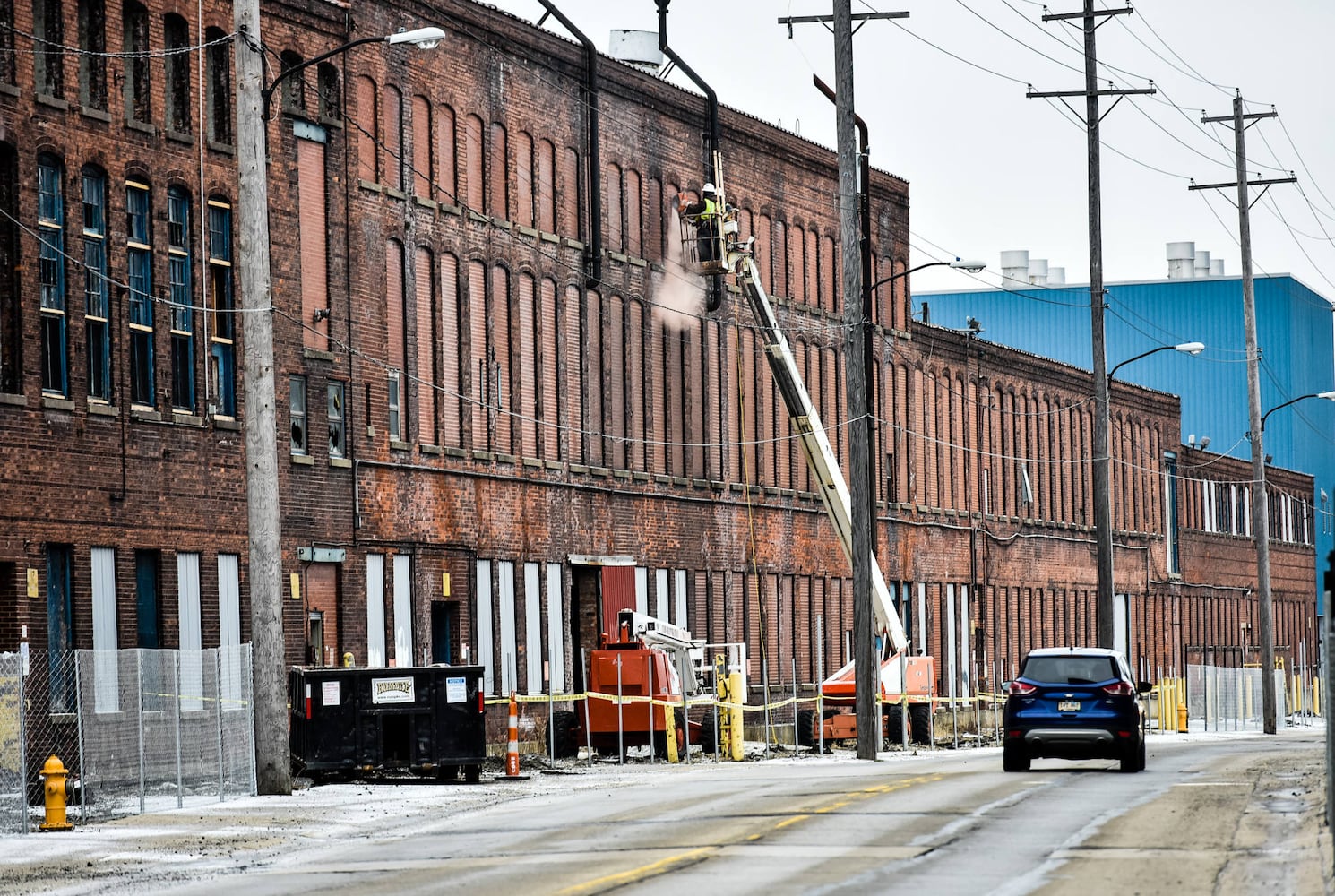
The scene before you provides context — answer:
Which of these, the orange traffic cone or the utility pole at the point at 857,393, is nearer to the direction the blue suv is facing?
the utility pole

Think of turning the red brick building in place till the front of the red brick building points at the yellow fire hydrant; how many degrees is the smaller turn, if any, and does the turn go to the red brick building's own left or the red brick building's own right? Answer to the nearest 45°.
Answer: approximately 45° to the red brick building's own right

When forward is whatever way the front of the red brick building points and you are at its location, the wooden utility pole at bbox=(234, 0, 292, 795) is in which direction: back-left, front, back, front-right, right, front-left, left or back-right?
front-right

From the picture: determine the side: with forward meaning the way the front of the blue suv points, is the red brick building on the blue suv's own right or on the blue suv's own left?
on the blue suv's own left

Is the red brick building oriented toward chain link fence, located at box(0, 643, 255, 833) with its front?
no

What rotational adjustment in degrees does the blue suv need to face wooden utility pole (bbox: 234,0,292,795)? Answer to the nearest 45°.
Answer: approximately 135° to its left

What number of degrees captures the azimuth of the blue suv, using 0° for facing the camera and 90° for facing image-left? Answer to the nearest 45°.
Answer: approximately 180°

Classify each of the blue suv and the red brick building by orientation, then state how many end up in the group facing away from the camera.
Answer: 1

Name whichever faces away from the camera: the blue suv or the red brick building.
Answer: the blue suv

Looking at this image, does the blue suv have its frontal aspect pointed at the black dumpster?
no

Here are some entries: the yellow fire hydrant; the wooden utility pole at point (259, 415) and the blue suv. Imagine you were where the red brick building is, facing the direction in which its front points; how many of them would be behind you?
0

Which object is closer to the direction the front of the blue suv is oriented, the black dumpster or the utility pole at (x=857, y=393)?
the utility pole

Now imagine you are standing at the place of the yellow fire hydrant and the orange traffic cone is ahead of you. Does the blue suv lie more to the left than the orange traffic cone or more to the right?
right

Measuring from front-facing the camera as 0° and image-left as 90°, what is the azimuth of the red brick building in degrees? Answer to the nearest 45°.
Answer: approximately 315°

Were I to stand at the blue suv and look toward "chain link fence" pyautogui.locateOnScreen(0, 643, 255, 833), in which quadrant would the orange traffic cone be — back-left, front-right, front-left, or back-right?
front-right

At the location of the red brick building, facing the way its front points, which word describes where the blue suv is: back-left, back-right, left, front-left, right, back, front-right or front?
front

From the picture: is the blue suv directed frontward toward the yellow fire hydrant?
no

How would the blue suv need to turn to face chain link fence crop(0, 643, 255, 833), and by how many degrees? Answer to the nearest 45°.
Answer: approximately 90° to its left
